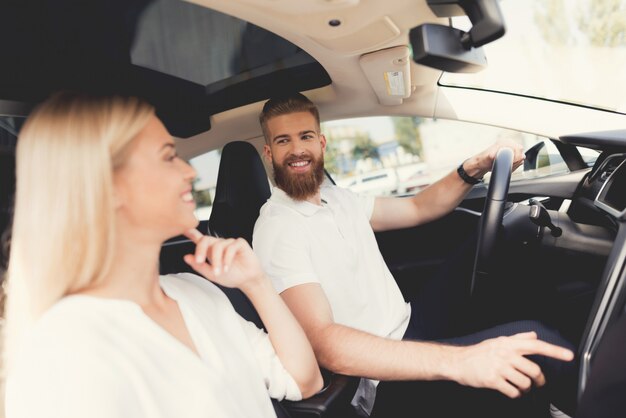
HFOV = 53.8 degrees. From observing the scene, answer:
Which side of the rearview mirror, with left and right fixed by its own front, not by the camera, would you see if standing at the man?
front

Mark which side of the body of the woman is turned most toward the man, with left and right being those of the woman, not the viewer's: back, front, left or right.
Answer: left

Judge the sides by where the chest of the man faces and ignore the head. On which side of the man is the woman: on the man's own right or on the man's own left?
on the man's own right

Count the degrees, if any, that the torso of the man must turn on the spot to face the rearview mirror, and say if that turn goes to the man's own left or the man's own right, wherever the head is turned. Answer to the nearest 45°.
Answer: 0° — they already face it

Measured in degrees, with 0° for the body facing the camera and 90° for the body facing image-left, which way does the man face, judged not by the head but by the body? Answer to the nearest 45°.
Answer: approximately 315°

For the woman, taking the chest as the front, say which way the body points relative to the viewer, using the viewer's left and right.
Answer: facing the viewer and to the right of the viewer

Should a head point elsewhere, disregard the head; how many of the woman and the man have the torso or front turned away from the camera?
0

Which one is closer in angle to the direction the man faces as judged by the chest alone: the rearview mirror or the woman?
the rearview mirror

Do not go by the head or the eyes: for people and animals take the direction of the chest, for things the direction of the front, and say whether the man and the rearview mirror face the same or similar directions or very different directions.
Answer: very different directions

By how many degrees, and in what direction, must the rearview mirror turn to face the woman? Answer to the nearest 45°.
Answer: approximately 90° to its left

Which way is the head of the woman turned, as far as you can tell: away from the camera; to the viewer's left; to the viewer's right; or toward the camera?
to the viewer's right

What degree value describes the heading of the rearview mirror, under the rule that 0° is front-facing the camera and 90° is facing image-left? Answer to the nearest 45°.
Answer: approximately 135°
